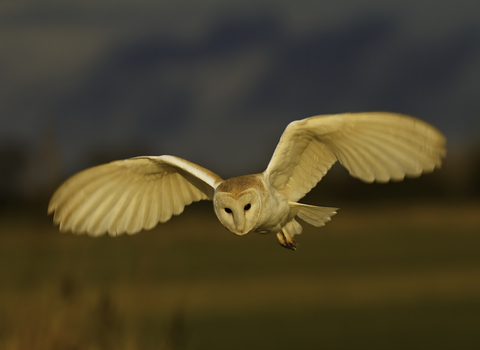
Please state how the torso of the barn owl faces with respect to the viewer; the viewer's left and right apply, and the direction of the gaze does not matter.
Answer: facing the viewer and to the left of the viewer
